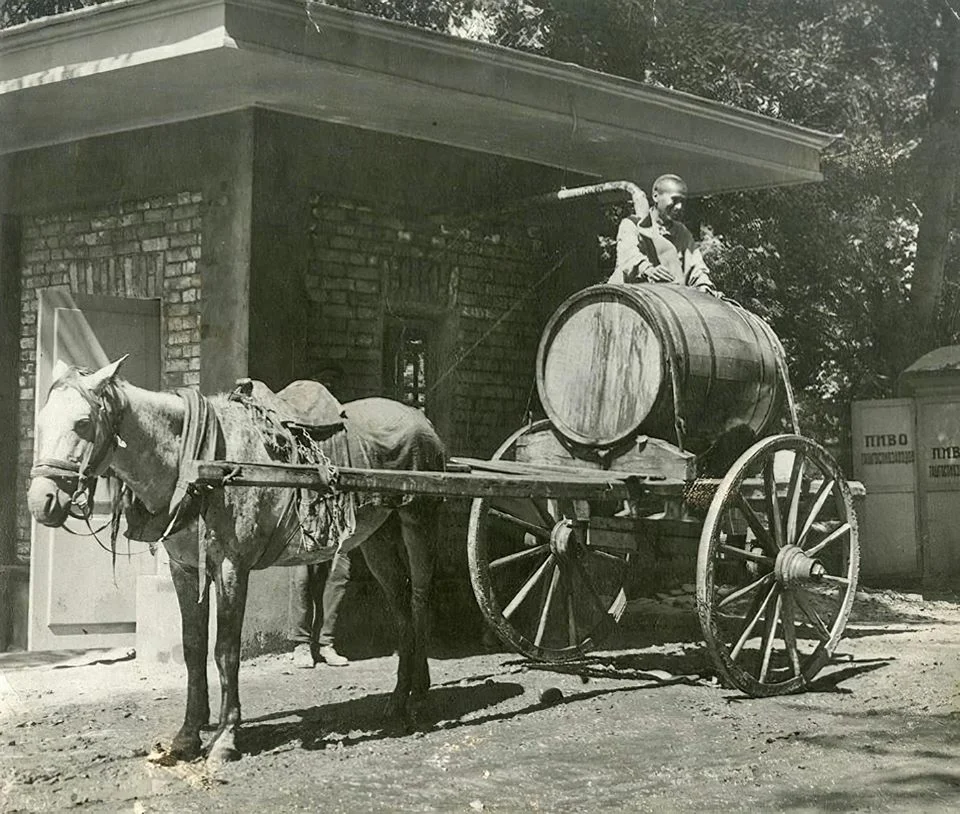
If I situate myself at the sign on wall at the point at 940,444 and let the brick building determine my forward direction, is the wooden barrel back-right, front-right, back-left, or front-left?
front-left

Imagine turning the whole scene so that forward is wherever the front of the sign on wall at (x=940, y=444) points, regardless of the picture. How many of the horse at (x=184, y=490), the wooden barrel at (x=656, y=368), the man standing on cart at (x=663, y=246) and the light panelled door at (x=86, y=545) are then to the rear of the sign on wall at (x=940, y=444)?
0

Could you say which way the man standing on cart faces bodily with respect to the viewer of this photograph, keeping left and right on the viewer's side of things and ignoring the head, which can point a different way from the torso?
facing the viewer and to the right of the viewer

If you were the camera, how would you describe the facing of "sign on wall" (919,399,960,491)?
facing the viewer

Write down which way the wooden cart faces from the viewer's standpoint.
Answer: facing the viewer and to the left of the viewer

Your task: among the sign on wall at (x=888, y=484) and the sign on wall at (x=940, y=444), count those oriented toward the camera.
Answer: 2

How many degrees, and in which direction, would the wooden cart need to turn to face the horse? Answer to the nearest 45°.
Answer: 0° — it already faces it

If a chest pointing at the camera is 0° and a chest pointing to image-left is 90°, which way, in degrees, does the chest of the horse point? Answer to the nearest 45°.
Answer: approximately 45°

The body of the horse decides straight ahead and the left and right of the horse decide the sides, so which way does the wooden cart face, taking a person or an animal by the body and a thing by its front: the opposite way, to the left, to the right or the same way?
the same way

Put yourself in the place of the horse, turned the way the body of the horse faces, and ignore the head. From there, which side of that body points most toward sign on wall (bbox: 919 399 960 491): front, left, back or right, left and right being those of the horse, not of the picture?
back

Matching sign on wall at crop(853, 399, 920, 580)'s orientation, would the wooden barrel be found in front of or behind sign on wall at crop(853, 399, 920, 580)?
in front

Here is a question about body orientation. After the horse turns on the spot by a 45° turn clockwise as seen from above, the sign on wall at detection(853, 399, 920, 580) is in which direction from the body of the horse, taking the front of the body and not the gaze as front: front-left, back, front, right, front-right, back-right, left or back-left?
back-right

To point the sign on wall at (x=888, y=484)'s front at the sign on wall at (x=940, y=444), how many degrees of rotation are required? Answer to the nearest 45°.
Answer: approximately 90° to its left

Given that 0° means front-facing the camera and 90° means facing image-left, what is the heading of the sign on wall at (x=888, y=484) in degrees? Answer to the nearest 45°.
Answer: approximately 0°
